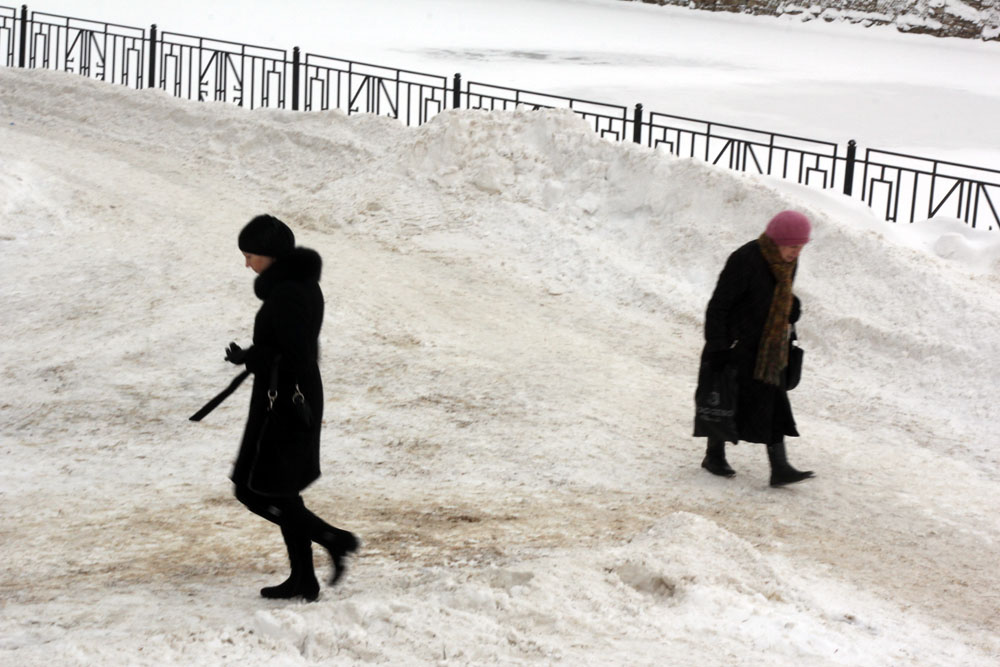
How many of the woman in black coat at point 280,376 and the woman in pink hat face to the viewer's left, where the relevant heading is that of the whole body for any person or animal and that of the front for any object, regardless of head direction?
1
